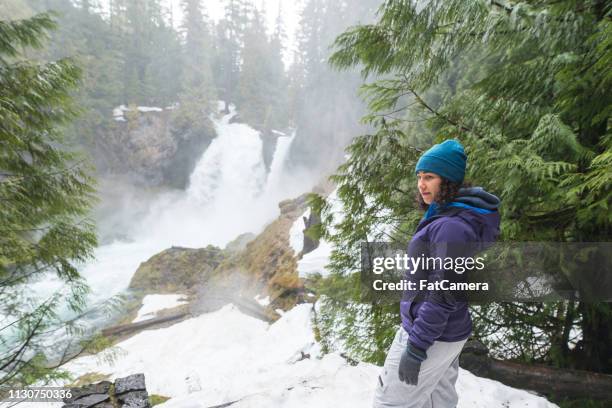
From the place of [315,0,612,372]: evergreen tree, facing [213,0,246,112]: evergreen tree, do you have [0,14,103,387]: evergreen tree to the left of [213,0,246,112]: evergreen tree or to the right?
left

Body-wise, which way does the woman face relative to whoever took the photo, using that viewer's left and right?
facing to the left of the viewer

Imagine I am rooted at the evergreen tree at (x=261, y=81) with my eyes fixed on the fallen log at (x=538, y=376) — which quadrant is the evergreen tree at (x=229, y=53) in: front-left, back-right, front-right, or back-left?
back-right

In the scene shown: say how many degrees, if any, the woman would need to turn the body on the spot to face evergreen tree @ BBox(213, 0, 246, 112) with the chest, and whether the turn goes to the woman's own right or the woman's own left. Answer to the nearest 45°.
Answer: approximately 45° to the woman's own right

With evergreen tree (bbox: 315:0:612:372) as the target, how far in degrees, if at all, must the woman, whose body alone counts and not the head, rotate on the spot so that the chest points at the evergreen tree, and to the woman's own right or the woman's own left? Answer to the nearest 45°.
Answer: approximately 135° to the woman's own right
